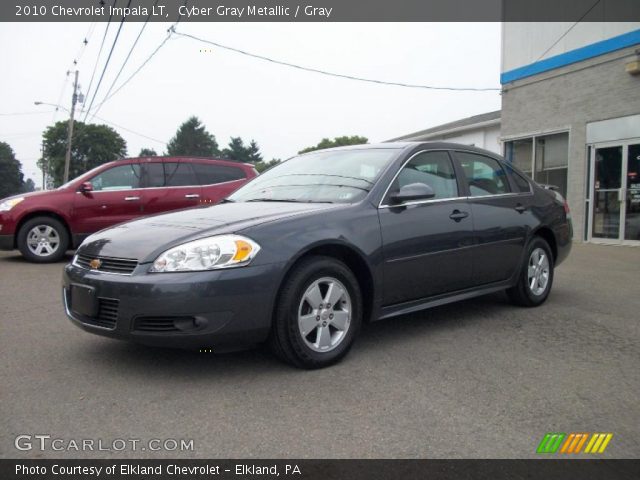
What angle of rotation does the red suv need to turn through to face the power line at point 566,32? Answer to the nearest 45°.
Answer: approximately 180°

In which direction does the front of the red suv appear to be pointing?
to the viewer's left

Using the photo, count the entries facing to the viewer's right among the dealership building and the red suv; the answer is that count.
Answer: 0

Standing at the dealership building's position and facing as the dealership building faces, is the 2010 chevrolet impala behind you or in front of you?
in front

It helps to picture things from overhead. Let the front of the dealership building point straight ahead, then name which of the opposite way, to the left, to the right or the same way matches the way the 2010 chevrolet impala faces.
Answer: the same way

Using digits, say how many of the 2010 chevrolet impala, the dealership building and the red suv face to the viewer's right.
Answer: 0

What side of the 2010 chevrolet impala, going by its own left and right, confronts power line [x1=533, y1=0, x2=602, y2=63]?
back

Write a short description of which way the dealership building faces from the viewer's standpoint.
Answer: facing the viewer and to the left of the viewer

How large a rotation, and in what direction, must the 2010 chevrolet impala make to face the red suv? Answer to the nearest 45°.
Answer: approximately 90° to its right

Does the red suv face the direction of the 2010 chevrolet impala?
no

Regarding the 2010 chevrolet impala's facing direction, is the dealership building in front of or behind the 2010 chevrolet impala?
behind
